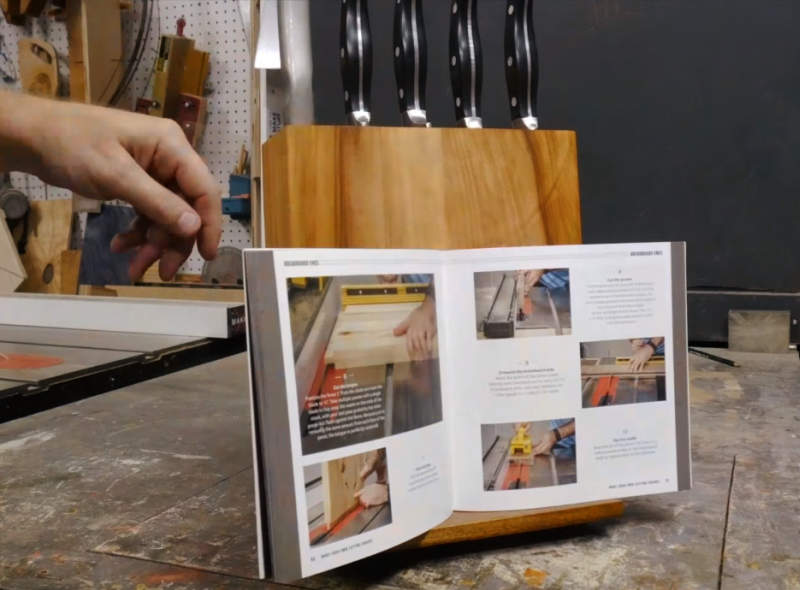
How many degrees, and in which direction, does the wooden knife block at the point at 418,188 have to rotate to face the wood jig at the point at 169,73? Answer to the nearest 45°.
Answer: approximately 135° to its right

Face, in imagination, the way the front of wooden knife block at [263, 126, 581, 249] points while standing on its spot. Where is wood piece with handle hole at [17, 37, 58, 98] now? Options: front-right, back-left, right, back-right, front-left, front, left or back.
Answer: back-right

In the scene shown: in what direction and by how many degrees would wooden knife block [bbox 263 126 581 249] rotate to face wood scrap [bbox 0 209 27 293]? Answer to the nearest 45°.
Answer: approximately 135° to its right

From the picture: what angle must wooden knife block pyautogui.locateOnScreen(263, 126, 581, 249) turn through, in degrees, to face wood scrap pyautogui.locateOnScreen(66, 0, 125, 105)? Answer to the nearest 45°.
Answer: approximately 135° to its right

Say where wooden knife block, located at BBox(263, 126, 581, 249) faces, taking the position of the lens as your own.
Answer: facing the viewer

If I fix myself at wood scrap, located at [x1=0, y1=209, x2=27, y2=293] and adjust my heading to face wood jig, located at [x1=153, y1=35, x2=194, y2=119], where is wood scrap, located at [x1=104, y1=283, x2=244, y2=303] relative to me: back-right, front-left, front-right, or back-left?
front-right

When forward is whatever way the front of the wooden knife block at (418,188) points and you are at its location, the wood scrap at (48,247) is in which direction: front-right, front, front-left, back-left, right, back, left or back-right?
back-right
